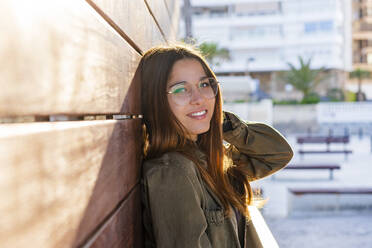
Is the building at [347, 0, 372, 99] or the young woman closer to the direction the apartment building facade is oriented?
the young woman

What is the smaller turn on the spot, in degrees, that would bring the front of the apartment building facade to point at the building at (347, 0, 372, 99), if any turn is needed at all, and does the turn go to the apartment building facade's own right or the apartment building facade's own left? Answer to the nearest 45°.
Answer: approximately 135° to the apartment building facade's own left

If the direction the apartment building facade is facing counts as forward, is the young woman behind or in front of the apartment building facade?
in front

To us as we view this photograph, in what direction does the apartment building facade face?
facing the viewer

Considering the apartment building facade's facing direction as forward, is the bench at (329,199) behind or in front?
in front
